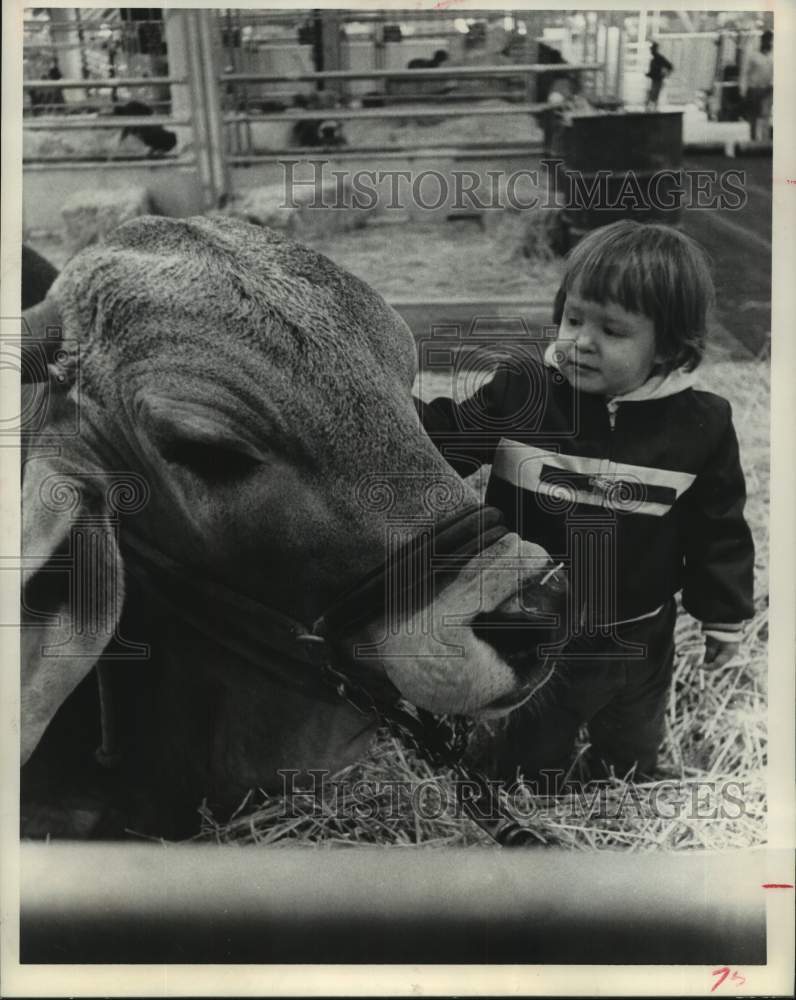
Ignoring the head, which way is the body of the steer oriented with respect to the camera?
to the viewer's right

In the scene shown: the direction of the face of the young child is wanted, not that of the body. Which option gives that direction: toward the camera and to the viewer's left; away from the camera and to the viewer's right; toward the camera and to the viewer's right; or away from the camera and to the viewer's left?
toward the camera and to the viewer's left

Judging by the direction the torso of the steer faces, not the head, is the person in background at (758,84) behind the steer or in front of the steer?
in front

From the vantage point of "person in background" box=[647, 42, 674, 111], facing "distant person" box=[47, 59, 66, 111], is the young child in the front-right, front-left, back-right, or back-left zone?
front-left
